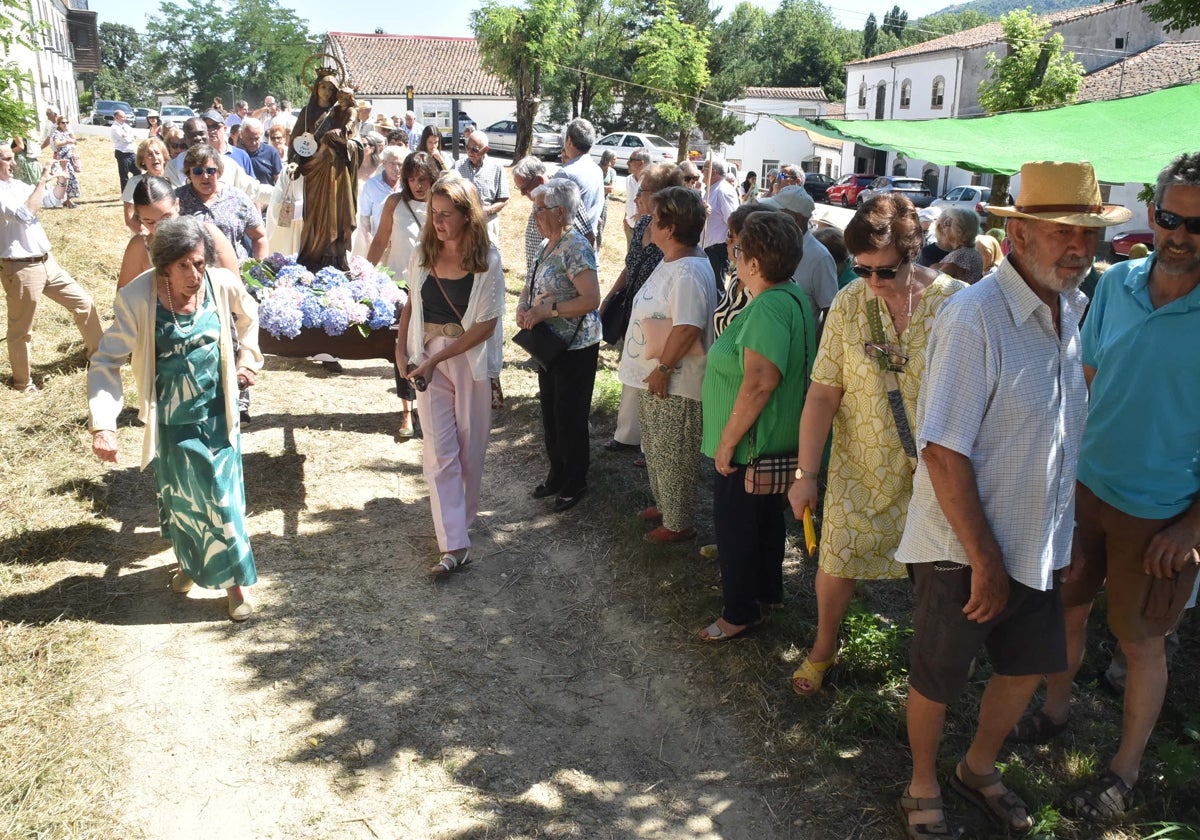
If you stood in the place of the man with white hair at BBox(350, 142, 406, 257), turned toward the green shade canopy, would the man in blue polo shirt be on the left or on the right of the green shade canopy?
right

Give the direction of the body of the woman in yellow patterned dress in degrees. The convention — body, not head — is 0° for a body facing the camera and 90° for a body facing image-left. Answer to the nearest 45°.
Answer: approximately 0°

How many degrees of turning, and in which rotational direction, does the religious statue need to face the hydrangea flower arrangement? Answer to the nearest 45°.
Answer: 0° — it already faces it

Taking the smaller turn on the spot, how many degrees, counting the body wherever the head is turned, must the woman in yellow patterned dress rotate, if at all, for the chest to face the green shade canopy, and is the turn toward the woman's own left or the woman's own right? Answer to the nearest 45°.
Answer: approximately 180°

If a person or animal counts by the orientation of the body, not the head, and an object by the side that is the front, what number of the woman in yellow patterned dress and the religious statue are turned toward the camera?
2

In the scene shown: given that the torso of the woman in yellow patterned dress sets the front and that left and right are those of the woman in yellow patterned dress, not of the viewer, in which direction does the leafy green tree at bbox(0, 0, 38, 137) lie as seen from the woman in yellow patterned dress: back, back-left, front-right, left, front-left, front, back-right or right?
right

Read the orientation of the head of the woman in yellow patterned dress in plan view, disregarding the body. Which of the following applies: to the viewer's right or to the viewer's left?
to the viewer's left

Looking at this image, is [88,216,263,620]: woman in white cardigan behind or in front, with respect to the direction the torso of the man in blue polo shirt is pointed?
in front

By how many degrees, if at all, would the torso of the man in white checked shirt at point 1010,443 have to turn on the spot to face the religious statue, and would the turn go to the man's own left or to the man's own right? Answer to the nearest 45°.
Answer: approximately 180°

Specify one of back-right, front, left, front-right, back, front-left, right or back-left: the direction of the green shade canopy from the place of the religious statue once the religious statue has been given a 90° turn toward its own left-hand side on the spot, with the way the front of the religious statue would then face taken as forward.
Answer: front

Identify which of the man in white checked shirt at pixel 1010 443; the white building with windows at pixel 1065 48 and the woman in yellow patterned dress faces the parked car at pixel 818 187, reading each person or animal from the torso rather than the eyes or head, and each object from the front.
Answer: the white building with windows
